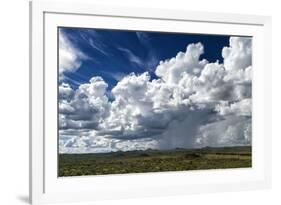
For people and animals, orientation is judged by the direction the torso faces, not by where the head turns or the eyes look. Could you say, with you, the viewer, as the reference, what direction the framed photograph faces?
facing the viewer and to the right of the viewer
